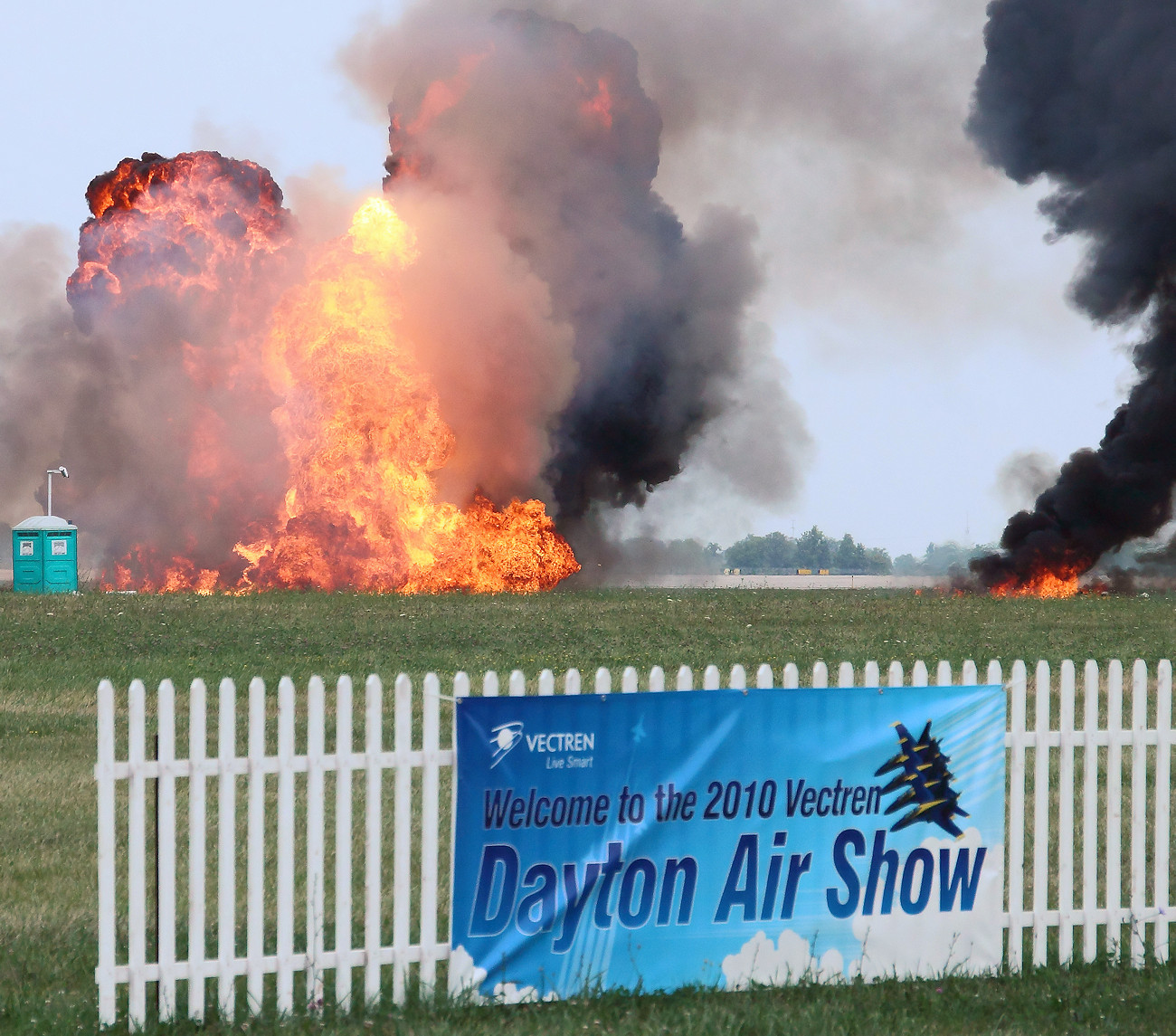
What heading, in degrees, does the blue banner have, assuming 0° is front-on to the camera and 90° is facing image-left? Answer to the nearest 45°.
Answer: approximately 0°

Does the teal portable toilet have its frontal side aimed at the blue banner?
yes

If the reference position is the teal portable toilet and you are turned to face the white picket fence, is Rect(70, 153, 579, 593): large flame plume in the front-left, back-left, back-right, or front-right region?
back-left

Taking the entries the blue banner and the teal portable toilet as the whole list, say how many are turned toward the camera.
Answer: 2

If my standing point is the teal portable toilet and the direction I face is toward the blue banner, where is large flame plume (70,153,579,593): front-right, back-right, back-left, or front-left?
back-left

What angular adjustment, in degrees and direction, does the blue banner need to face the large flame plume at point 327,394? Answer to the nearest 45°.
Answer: approximately 180°

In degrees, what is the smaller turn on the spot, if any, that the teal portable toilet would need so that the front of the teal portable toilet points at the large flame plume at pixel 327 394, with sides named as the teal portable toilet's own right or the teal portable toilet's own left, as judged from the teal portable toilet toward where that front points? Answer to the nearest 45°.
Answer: approximately 135° to the teal portable toilet's own left

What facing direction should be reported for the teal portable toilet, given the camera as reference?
facing the viewer

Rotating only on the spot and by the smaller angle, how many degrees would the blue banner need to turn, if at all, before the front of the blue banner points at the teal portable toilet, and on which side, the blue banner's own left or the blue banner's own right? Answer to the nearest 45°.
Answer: approximately 135° to the blue banner's own right

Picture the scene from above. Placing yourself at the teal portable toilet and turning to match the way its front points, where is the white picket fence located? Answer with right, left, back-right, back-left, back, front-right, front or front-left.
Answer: front
